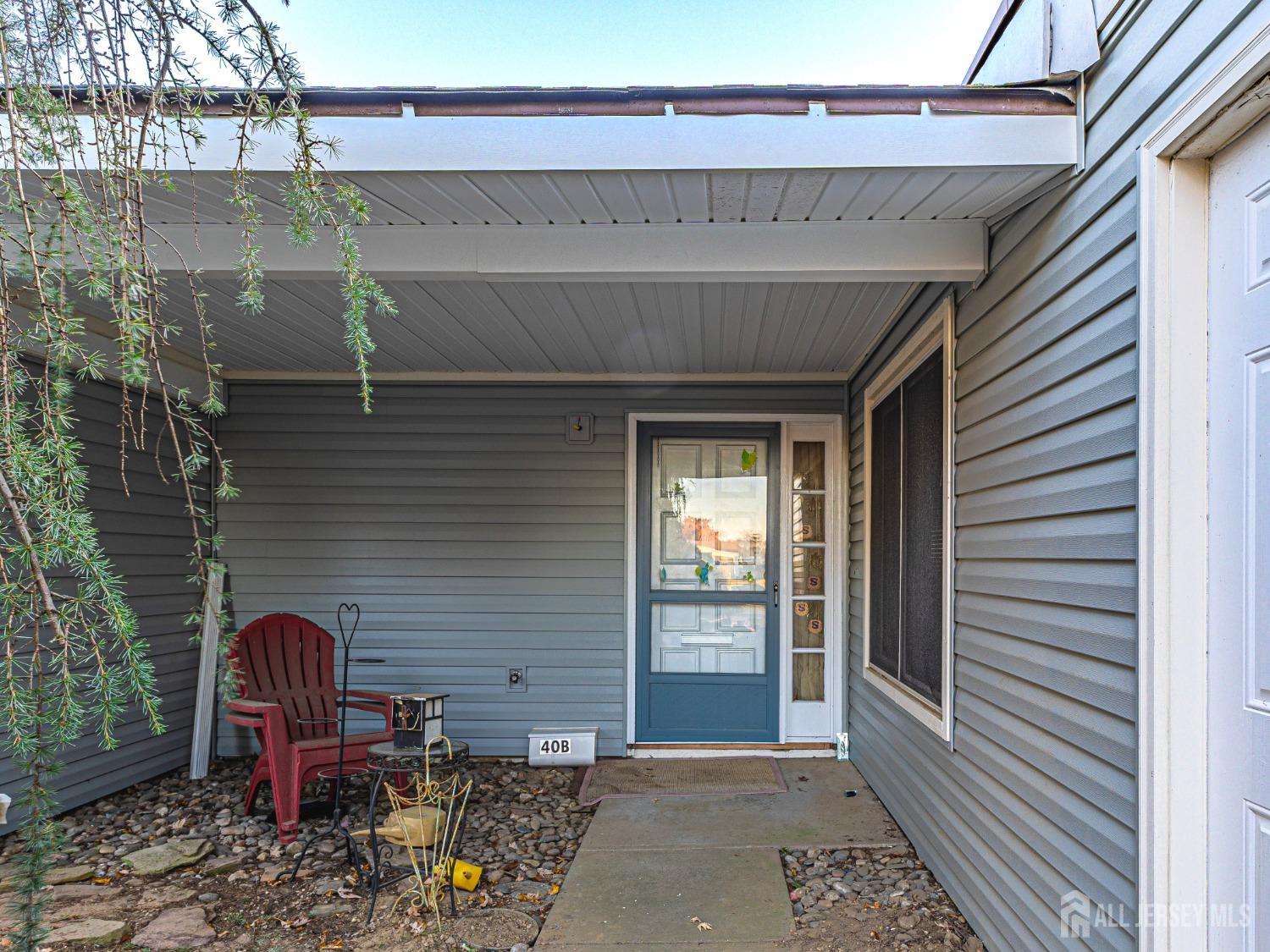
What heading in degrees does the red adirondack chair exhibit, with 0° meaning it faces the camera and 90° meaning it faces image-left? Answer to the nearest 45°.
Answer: approximately 315°

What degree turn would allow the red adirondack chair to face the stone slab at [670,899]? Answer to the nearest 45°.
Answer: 0° — it already faces it

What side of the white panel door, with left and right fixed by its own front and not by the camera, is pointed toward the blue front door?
right

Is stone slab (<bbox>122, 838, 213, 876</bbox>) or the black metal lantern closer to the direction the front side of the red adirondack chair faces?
the black metal lantern

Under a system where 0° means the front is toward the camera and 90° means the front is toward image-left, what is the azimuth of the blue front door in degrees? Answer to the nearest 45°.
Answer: approximately 0°

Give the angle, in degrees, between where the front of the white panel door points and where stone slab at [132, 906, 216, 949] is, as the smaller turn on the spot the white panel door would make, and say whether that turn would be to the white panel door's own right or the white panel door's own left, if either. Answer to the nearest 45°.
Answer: approximately 45° to the white panel door's own right

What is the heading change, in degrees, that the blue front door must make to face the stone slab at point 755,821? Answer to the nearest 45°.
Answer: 0° — it already faces it

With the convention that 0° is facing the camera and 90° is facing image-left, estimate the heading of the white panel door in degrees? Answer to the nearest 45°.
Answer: approximately 45°

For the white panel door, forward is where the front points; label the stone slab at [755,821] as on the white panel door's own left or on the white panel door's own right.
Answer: on the white panel door's own right
